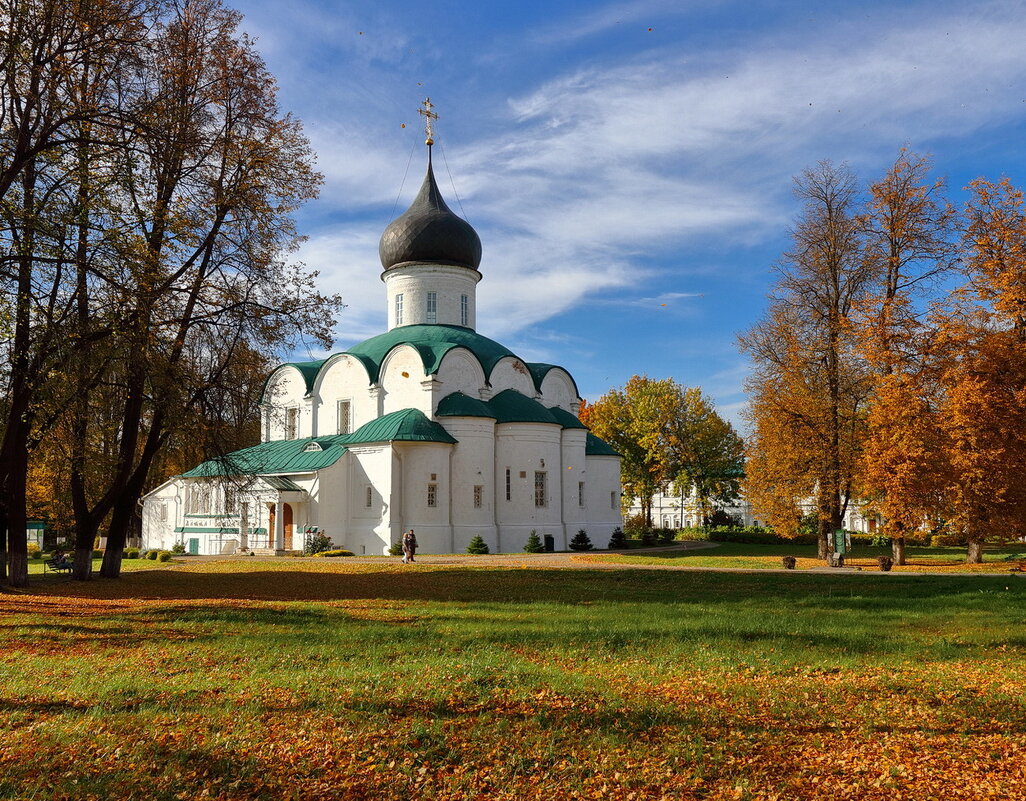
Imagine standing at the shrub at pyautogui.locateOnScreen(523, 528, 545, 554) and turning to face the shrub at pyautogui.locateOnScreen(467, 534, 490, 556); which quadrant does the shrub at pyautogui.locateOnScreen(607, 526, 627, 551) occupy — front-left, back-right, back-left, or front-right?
back-right

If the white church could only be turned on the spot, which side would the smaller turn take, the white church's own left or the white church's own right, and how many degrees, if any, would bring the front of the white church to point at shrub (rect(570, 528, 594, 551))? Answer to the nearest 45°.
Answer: approximately 135° to the white church's own right

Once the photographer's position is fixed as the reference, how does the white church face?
facing away from the viewer and to the left of the viewer
